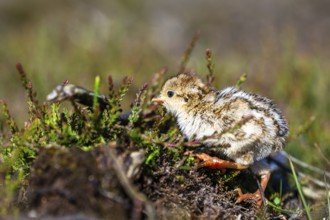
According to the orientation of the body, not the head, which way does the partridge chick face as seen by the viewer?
to the viewer's left
